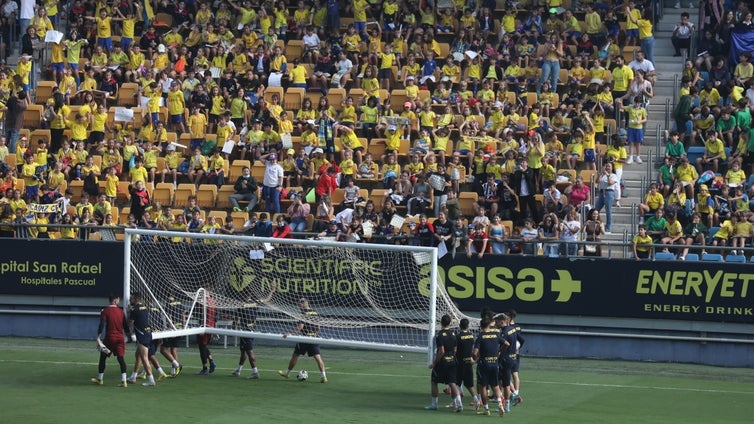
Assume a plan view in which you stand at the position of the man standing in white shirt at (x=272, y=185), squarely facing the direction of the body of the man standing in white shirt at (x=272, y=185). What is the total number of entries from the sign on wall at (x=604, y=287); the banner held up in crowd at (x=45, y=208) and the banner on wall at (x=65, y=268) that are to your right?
2

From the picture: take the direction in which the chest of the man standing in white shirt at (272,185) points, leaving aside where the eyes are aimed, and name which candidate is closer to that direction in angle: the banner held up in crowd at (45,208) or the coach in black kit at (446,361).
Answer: the coach in black kit

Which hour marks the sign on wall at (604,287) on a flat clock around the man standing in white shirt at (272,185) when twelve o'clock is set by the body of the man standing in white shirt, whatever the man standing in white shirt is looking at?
The sign on wall is roughly at 10 o'clock from the man standing in white shirt.

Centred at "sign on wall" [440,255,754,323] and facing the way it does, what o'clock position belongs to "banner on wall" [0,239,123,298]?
The banner on wall is roughly at 3 o'clock from the sign on wall.

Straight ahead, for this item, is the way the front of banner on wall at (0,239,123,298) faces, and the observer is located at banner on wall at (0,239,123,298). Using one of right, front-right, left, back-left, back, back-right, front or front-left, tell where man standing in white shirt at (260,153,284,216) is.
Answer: left

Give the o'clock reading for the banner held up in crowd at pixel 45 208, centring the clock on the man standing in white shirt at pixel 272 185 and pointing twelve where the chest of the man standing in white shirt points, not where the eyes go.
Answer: The banner held up in crowd is roughly at 3 o'clock from the man standing in white shirt.

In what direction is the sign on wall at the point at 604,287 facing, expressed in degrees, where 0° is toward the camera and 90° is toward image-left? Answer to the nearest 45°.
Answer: approximately 0°

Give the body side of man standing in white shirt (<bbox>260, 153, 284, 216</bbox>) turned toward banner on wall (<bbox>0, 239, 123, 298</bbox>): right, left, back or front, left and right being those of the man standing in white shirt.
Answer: right

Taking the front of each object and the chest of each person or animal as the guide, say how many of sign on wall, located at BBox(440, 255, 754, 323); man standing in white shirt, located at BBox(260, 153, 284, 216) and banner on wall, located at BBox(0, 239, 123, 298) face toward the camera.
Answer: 3

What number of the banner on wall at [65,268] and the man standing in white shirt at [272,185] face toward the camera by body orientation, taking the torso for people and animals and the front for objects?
2

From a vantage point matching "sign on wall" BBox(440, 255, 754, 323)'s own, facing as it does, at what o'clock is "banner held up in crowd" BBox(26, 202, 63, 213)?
The banner held up in crowd is roughly at 3 o'clock from the sign on wall.

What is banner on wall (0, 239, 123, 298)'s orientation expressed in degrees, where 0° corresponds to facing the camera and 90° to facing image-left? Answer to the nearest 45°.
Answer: approximately 0°
